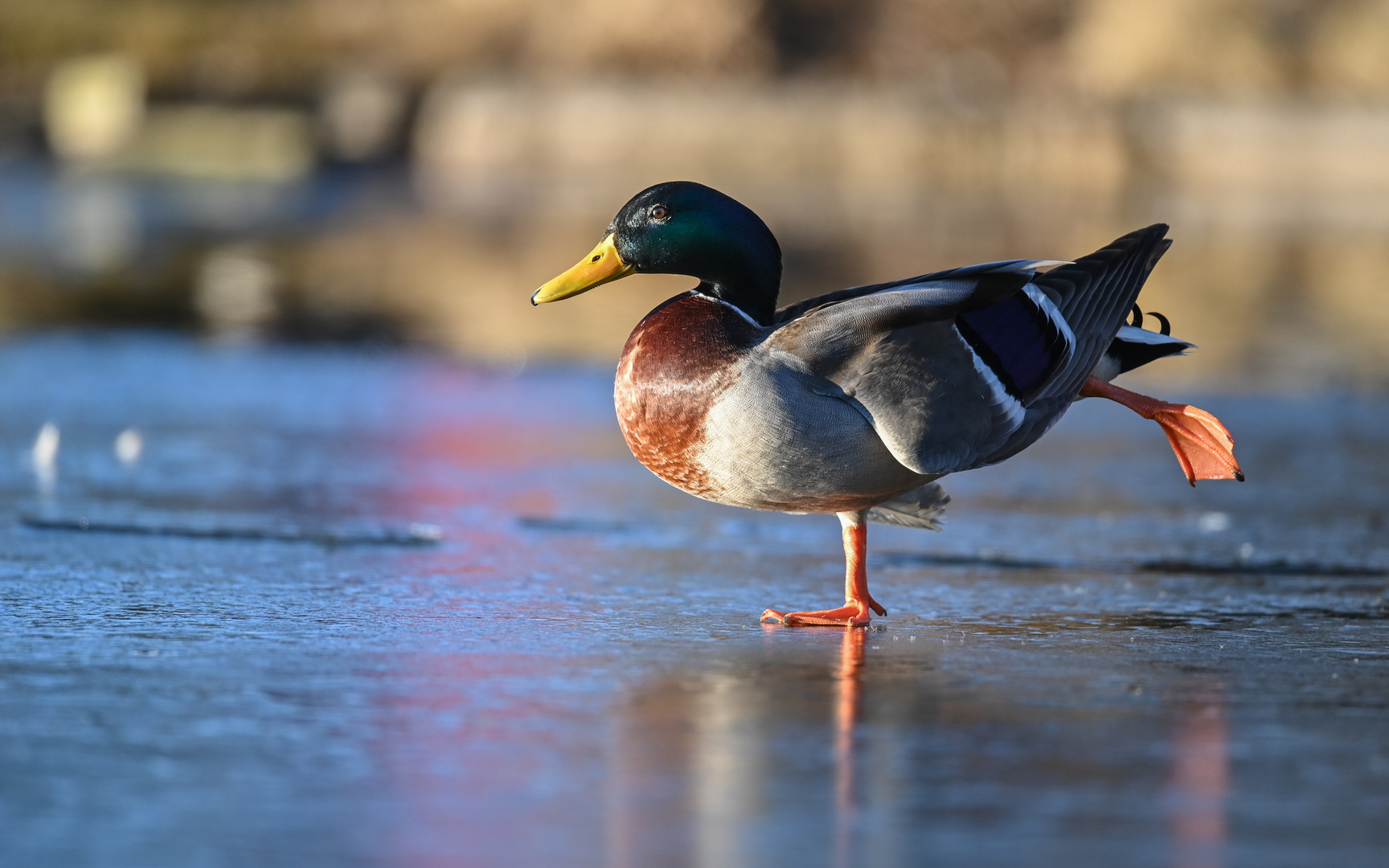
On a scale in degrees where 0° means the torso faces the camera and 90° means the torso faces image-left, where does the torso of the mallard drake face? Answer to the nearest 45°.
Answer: approximately 90°
